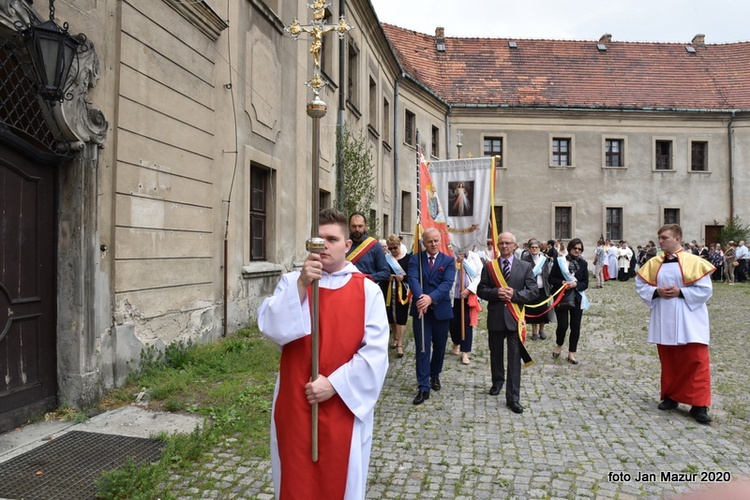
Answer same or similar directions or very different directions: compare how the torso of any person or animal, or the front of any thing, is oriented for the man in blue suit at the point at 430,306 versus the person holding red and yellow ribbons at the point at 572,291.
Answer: same or similar directions

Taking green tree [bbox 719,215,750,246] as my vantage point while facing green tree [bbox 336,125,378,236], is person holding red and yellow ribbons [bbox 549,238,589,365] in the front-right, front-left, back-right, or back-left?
front-left

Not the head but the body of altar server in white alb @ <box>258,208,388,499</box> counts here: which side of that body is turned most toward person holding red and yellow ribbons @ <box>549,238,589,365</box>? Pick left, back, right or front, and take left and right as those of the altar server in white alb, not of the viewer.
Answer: back

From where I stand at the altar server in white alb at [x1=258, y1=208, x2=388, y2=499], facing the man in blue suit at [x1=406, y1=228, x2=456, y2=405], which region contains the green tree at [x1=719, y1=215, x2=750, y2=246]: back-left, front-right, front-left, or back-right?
front-right

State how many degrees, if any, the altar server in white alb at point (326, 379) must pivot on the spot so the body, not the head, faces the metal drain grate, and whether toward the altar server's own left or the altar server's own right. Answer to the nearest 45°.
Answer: approximately 90° to the altar server's own right

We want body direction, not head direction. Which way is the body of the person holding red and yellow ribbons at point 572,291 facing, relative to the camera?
toward the camera

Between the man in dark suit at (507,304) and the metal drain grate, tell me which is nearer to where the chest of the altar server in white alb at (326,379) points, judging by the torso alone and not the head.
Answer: the metal drain grate

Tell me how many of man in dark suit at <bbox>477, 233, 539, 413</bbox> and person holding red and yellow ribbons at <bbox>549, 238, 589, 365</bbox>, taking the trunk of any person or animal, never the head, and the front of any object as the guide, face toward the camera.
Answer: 2

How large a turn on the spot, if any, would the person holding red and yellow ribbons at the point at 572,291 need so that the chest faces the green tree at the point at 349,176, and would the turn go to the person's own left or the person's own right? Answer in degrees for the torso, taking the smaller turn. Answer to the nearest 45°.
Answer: approximately 135° to the person's own right

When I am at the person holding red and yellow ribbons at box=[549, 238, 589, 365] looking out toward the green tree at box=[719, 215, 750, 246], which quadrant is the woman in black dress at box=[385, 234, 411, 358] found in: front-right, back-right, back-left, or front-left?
back-left

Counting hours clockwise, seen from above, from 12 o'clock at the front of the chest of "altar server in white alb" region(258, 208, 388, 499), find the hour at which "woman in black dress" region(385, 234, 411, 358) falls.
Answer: The woman in black dress is roughly at 5 o'clock from the altar server in white alb.

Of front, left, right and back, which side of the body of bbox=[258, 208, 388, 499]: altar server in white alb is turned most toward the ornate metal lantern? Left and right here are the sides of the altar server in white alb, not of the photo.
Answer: right

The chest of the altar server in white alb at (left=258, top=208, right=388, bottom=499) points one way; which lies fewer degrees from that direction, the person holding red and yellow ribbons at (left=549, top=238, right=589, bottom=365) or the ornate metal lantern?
the ornate metal lantern

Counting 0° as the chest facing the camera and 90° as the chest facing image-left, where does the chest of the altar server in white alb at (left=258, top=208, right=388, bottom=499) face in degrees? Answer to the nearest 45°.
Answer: approximately 45°
